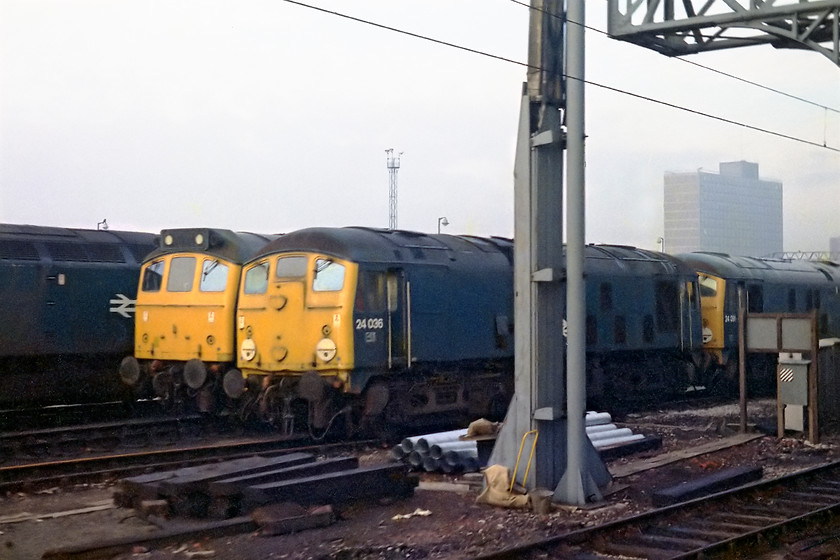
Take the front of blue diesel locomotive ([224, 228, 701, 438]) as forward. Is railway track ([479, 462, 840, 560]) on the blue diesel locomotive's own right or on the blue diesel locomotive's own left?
on the blue diesel locomotive's own left

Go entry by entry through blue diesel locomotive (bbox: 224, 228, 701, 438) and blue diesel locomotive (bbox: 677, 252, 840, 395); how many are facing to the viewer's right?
0

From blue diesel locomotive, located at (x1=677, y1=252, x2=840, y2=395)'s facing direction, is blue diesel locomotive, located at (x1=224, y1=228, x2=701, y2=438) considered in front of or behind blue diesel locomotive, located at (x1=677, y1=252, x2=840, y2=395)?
in front

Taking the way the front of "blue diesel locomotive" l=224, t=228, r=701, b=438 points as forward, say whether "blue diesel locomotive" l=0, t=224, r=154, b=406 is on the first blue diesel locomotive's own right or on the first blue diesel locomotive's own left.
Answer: on the first blue diesel locomotive's own right

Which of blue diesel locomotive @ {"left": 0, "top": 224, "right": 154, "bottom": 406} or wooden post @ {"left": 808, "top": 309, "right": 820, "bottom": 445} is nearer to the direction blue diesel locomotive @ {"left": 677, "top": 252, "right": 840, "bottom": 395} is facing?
the blue diesel locomotive

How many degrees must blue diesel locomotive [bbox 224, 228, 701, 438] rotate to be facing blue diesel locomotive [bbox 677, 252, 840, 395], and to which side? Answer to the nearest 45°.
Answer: approximately 180°

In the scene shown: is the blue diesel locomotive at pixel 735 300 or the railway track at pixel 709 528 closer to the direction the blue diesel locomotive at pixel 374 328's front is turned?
the railway track

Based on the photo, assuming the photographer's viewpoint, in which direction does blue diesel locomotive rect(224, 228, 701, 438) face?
facing the viewer and to the left of the viewer

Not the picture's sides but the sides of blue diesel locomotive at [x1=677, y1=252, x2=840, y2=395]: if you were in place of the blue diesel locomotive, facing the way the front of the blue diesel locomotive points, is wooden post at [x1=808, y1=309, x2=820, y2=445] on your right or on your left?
on your left

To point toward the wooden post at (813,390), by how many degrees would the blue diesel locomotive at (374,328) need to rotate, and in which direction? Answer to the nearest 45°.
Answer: approximately 135° to its left

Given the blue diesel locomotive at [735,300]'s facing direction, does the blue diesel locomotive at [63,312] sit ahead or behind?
ahead

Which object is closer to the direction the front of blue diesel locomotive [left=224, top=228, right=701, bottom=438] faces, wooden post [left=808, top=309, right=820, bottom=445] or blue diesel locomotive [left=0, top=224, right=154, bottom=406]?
the blue diesel locomotive
